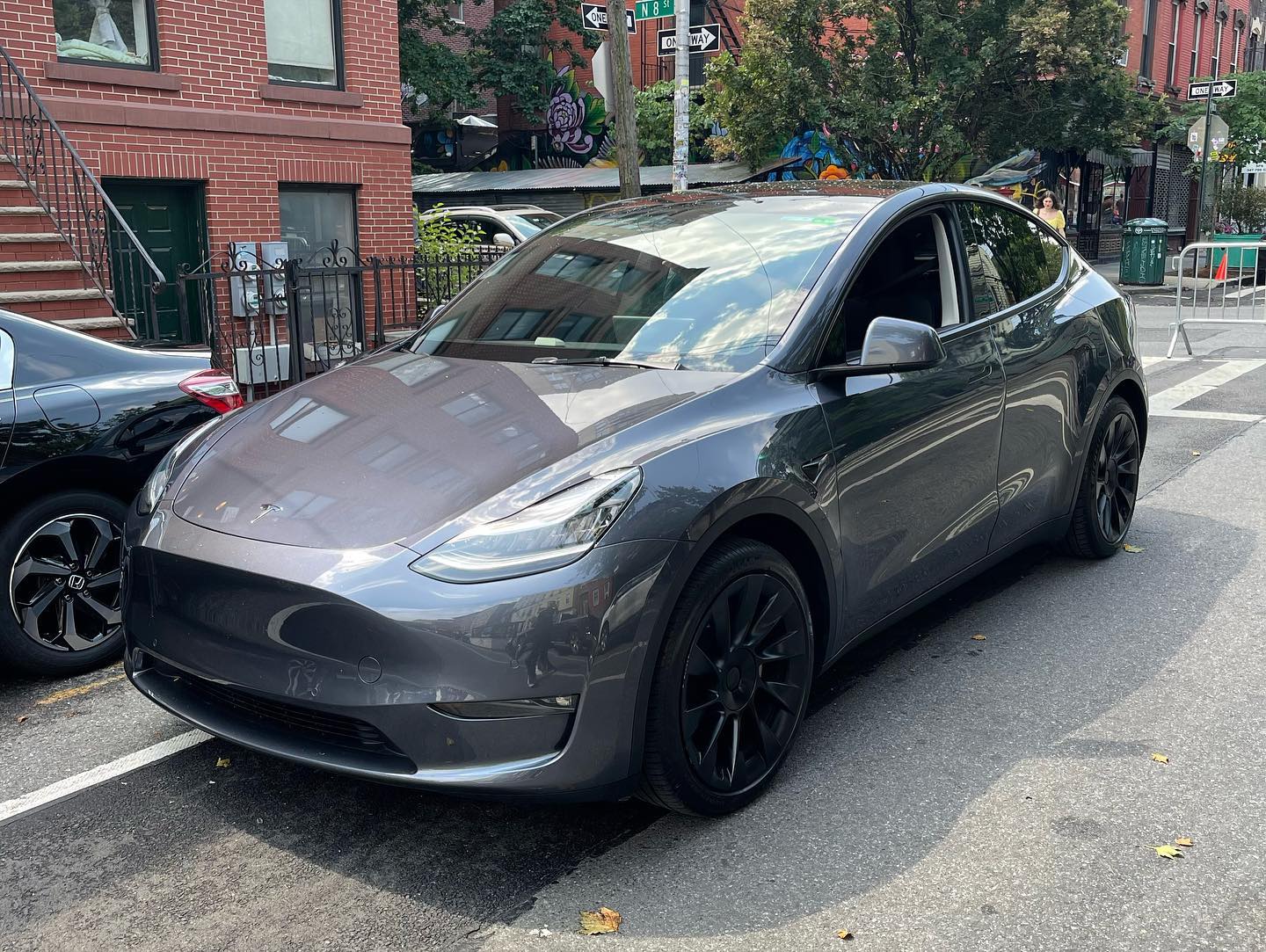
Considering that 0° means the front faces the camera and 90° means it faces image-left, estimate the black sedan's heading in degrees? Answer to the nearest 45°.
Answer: approximately 90°

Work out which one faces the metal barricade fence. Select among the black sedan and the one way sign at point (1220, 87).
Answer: the one way sign

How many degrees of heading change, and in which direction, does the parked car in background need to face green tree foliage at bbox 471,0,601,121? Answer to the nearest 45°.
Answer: approximately 135° to its left

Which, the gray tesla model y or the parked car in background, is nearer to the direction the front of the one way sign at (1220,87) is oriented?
the gray tesla model y

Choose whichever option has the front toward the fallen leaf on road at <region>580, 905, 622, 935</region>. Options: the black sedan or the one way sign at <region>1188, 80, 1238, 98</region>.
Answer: the one way sign

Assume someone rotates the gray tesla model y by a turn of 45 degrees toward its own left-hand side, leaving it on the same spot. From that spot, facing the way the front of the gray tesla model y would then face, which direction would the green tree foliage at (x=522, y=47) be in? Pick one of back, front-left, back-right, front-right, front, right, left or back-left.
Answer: back

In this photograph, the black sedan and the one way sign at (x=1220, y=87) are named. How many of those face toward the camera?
1

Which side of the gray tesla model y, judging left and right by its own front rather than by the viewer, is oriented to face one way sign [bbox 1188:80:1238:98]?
back
